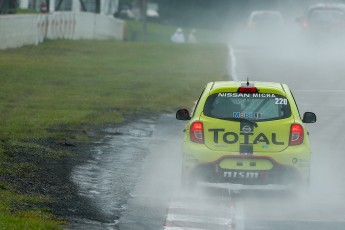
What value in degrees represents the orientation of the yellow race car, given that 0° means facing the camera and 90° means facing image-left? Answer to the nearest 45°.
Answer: approximately 180°
